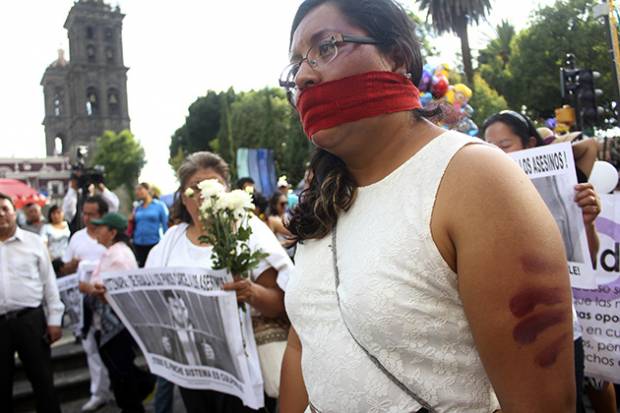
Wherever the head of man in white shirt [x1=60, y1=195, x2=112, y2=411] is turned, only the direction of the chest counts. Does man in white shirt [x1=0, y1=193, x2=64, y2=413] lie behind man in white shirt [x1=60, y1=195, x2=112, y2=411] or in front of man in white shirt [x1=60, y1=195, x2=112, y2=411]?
in front

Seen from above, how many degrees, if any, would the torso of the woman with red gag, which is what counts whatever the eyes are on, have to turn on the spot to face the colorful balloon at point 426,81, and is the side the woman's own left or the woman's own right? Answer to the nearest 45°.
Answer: approximately 135° to the woman's own right

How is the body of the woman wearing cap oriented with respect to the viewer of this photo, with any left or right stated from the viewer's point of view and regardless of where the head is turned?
facing to the left of the viewer

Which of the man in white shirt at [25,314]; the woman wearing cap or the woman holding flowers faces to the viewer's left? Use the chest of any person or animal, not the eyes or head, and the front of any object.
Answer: the woman wearing cap

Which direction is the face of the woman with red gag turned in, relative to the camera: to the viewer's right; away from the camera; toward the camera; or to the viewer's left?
to the viewer's left

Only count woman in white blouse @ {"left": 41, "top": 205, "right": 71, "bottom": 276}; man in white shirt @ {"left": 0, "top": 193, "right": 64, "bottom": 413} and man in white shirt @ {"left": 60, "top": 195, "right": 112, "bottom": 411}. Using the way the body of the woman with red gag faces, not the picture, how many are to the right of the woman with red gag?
3

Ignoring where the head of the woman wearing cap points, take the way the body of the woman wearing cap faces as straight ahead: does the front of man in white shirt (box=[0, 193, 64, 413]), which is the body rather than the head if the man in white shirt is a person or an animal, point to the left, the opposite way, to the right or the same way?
to the left
